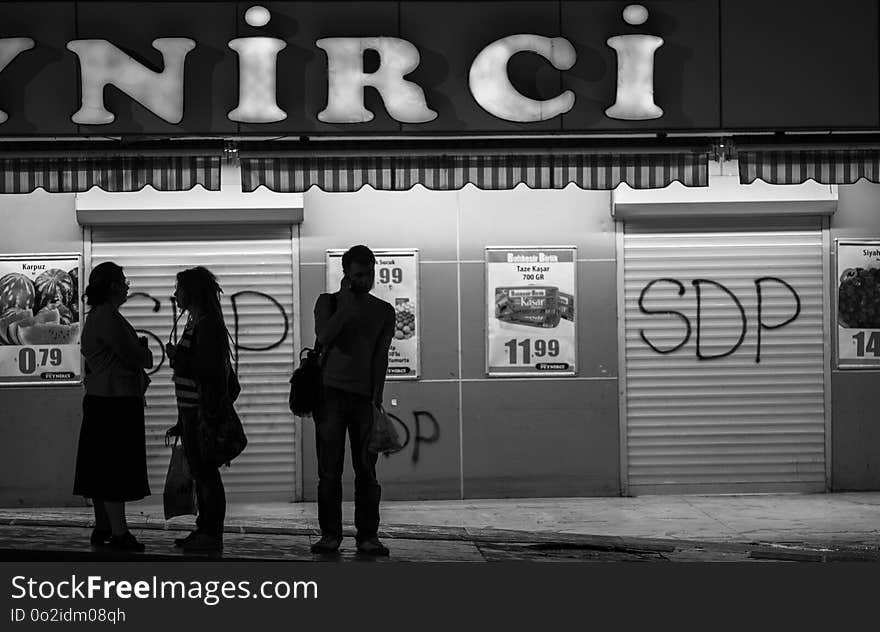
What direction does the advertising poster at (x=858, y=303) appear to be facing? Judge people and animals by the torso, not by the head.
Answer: toward the camera

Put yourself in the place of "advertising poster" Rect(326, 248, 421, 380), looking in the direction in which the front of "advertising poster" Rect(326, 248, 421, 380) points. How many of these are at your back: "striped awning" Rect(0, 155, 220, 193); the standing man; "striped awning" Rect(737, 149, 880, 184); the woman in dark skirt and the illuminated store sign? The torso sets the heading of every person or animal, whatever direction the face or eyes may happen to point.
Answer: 0

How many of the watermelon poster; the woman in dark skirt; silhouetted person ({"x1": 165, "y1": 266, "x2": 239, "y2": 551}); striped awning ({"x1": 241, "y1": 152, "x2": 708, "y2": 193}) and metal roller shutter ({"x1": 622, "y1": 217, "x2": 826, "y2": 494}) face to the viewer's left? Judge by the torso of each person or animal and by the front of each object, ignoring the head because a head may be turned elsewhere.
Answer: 1

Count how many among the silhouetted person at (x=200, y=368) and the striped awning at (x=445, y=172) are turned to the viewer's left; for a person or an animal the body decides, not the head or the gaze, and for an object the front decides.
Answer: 1

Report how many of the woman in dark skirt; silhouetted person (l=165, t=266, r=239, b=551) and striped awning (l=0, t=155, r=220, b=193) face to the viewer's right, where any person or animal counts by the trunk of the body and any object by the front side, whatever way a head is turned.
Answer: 1

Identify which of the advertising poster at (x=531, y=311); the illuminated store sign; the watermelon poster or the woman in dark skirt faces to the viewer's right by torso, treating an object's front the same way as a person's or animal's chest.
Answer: the woman in dark skirt

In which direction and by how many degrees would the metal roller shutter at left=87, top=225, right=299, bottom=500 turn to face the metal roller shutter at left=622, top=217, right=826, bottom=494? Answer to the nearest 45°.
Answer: approximately 90° to its left

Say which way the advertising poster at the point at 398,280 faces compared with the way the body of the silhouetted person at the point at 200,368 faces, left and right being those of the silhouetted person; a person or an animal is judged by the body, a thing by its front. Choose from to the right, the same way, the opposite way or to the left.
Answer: to the left

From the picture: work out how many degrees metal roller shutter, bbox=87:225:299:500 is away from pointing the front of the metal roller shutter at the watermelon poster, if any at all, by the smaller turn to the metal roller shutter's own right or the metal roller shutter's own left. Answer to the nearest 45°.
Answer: approximately 90° to the metal roller shutter's own right

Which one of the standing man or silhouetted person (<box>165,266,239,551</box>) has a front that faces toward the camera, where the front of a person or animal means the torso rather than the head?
the standing man

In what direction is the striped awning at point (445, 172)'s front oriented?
toward the camera

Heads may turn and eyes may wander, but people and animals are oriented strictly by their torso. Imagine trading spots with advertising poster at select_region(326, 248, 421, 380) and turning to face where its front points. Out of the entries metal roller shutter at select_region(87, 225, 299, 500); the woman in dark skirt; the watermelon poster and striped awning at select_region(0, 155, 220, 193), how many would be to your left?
0

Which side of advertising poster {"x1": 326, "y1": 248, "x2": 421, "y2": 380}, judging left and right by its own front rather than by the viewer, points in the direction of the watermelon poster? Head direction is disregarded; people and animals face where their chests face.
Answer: right

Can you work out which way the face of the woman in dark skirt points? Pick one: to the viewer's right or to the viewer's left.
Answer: to the viewer's right

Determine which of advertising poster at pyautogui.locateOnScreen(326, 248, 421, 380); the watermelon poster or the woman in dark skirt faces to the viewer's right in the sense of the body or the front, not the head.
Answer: the woman in dark skirt

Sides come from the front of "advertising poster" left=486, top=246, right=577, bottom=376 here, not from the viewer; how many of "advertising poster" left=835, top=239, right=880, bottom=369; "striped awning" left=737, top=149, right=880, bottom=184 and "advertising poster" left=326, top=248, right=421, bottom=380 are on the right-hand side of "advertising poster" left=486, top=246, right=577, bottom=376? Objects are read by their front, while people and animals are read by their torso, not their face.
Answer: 1

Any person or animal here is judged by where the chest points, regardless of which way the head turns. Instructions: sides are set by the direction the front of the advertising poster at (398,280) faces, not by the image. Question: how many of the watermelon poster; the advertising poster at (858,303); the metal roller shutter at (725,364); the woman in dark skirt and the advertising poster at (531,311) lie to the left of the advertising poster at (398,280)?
3

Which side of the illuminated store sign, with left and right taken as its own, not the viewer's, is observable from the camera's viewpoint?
front

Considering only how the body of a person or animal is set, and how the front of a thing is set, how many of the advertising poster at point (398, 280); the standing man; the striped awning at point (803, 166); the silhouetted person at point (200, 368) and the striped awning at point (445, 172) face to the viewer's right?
0
